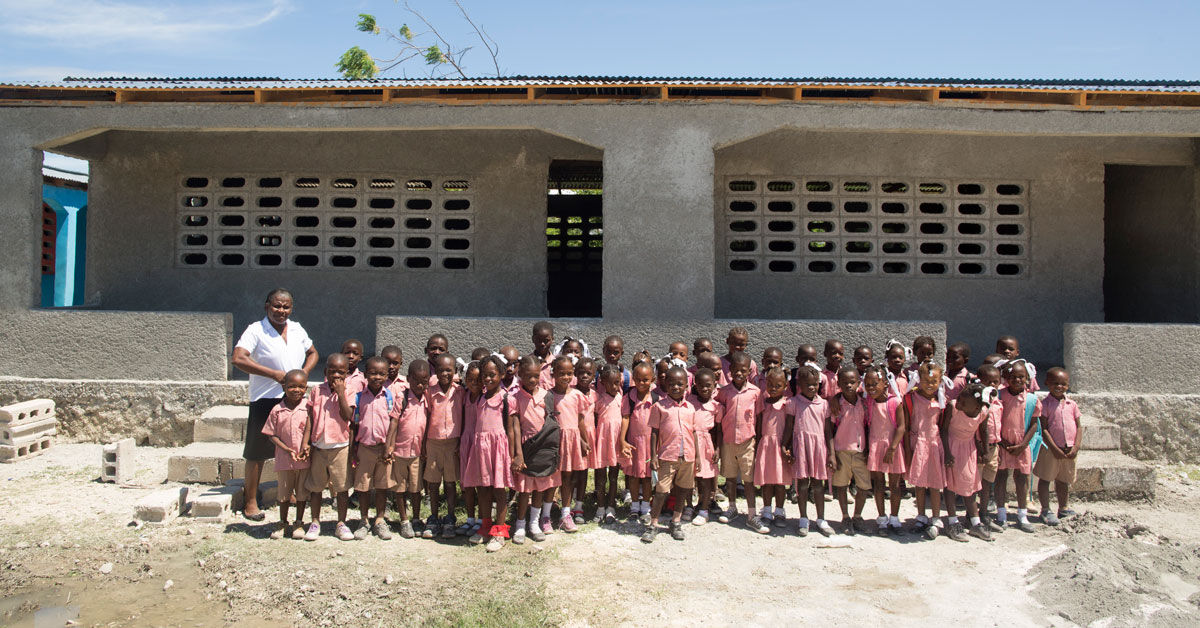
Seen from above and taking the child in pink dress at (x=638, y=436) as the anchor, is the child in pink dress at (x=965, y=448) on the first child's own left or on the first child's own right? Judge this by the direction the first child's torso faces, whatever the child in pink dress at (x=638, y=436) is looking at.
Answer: on the first child's own left

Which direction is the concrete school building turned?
toward the camera

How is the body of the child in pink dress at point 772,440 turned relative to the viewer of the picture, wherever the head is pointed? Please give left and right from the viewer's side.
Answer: facing the viewer

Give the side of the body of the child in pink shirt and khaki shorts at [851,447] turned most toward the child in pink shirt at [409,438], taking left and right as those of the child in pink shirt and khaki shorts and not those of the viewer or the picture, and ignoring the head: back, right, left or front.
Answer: right

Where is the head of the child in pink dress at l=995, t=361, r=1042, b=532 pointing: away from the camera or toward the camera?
toward the camera

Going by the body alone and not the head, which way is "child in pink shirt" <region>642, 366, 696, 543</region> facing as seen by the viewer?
toward the camera

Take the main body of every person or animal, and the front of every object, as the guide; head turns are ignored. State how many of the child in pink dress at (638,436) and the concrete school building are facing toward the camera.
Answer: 2

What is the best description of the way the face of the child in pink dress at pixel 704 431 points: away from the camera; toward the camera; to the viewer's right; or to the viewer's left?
toward the camera

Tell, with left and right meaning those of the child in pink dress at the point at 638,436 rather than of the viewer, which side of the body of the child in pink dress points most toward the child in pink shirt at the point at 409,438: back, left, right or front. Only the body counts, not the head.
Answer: right

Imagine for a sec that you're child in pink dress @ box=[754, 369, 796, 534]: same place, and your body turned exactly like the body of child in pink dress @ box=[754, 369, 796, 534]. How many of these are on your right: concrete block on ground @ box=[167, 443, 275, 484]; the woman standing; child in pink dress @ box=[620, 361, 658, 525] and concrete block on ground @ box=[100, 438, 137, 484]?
4

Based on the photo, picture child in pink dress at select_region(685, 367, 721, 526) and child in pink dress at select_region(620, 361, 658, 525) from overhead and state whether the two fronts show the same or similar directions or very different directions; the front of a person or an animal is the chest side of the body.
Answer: same or similar directions

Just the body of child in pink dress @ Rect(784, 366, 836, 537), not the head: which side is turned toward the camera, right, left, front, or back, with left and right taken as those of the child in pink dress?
front
